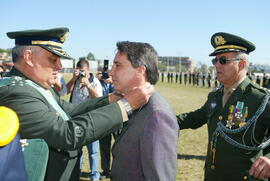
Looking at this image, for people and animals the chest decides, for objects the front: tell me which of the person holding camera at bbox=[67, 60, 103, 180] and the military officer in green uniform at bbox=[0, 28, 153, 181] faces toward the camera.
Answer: the person holding camera

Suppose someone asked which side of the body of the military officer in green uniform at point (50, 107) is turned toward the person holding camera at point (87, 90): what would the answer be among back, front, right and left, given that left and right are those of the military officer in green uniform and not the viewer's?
left

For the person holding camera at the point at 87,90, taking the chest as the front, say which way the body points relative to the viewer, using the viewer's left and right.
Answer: facing the viewer

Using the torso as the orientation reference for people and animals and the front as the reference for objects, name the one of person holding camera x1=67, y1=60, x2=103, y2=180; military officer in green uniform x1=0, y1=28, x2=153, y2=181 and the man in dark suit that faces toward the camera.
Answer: the person holding camera

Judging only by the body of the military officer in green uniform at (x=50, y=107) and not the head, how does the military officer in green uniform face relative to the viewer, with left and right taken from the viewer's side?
facing to the right of the viewer

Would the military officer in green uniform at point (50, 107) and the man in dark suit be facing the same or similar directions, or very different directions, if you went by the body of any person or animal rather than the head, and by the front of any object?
very different directions

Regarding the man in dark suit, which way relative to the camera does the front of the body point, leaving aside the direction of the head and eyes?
to the viewer's left

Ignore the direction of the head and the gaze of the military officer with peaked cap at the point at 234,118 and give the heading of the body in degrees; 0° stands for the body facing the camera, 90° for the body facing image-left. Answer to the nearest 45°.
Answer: approximately 45°

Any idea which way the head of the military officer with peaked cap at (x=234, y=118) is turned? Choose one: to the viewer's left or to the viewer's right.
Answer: to the viewer's left

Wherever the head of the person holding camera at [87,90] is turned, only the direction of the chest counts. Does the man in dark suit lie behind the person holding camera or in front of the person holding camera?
in front

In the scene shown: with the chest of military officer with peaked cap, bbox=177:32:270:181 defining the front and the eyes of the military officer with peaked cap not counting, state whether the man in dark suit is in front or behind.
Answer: in front

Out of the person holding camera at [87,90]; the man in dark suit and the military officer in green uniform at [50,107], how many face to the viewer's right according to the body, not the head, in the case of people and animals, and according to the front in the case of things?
1

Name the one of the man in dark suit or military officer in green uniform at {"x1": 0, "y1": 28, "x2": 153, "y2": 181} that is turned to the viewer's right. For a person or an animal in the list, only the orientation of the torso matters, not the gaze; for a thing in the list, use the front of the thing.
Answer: the military officer in green uniform

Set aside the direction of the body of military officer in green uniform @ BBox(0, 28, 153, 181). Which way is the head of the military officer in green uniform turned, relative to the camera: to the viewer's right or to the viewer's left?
to the viewer's right
